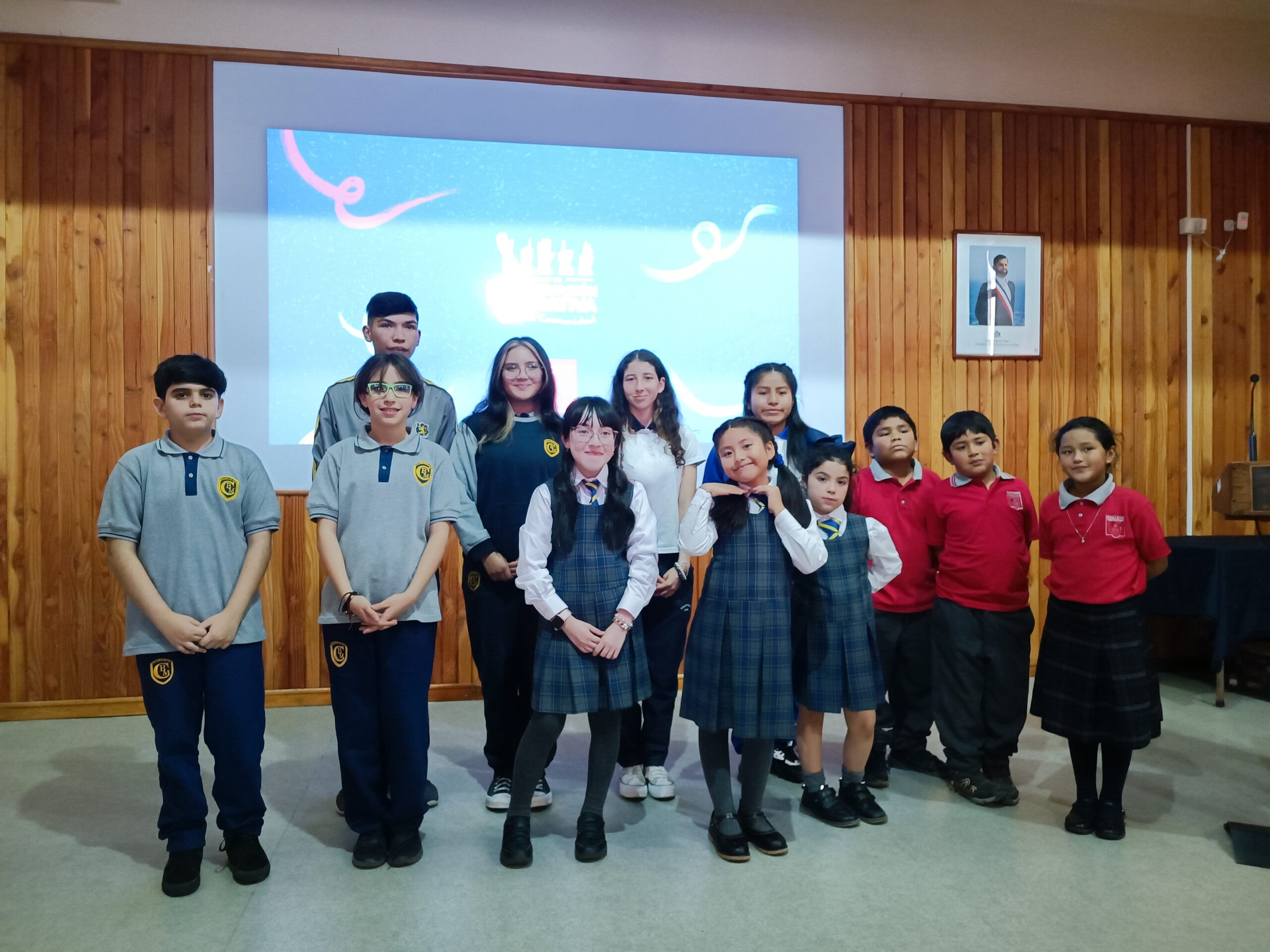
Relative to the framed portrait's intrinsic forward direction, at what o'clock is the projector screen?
The projector screen is roughly at 2 o'clock from the framed portrait.

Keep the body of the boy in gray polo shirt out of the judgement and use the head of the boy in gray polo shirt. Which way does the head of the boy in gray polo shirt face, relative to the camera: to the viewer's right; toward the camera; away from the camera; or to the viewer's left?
toward the camera

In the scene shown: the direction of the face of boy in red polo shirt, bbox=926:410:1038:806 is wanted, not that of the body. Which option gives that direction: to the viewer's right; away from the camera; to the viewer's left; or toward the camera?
toward the camera

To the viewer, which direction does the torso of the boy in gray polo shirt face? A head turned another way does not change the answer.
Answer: toward the camera

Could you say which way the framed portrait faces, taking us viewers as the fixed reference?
facing the viewer

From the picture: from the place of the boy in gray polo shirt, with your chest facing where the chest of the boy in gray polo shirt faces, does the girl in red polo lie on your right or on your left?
on your left

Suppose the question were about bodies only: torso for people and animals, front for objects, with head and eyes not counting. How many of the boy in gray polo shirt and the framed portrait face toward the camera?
2

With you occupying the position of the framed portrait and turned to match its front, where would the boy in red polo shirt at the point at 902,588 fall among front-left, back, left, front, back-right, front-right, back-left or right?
front

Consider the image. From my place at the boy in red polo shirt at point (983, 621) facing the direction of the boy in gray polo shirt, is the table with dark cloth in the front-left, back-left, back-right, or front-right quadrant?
back-right

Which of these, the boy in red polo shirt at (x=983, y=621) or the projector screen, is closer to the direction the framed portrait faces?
the boy in red polo shirt

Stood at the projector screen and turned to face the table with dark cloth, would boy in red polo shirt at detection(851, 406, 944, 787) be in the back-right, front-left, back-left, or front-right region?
front-right

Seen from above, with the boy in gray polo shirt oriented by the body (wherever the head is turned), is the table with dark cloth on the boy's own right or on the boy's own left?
on the boy's own left

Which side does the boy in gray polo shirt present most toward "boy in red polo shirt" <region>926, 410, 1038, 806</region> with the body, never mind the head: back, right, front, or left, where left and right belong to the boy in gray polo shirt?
left

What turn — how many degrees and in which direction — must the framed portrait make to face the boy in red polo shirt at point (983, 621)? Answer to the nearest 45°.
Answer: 0° — it already faces them
